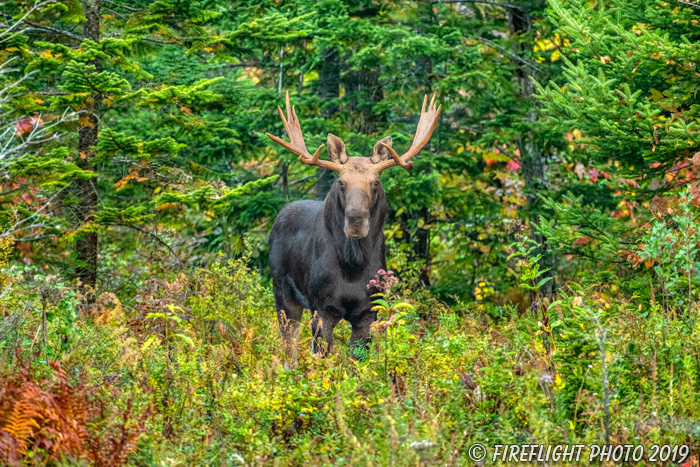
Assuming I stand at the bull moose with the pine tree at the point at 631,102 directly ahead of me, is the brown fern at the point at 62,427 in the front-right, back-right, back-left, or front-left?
back-right

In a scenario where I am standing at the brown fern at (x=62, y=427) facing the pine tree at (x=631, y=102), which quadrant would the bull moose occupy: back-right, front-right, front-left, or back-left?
front-left

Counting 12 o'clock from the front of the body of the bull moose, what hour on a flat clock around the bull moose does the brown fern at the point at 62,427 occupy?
The brown fern is roughly at 2 o'clock from the bull moose.

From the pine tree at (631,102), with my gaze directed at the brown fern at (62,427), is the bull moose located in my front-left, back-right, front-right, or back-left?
front-right

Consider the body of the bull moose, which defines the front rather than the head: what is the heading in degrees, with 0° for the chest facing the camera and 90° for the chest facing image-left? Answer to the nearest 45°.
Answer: approximately 315°

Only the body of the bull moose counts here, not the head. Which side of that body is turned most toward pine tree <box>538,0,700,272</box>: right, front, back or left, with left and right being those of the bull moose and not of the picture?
left
